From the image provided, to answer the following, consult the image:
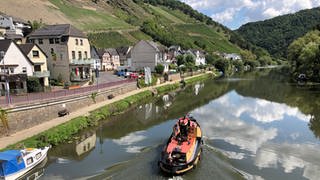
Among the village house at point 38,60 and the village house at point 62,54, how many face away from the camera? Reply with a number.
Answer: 0

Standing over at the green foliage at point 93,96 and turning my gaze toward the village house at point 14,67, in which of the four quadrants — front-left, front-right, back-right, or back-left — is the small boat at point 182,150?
back-left

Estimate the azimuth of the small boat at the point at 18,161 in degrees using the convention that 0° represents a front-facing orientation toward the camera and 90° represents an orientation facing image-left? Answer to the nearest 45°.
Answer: approximately 225°

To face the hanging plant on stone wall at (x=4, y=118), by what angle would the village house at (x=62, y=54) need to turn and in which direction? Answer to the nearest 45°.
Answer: approximately 45° to its right

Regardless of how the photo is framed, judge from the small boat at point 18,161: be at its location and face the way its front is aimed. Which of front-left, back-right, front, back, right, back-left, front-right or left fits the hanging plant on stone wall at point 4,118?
front-left

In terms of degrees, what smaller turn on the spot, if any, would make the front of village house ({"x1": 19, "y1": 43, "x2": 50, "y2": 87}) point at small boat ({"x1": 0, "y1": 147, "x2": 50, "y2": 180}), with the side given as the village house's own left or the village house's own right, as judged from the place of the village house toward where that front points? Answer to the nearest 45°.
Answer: approximately 45° to the village house's own right

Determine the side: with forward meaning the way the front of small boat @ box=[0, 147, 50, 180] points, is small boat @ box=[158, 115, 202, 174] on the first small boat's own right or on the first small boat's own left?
on the first small boat's own right

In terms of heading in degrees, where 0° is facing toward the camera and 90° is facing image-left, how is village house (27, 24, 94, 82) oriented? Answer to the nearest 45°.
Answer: approximately 315°

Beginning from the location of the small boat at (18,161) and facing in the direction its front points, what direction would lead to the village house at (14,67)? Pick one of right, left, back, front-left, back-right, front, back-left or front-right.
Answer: front-left

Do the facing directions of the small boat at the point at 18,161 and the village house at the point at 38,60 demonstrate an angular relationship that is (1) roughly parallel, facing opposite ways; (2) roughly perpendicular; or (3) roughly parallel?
roughly perpendicular

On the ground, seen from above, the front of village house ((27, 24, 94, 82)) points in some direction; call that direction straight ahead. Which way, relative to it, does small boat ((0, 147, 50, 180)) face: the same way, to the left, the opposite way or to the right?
to the left

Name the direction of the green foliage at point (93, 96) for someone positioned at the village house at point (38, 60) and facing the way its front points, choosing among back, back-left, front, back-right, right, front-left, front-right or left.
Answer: front

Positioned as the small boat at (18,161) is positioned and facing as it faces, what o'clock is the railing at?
The railing is roughly at 11 o'clock from the small boat.

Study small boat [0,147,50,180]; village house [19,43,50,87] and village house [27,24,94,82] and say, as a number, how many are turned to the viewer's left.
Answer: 0

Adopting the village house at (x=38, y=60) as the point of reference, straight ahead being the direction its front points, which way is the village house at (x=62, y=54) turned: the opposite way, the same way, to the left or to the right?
the same way

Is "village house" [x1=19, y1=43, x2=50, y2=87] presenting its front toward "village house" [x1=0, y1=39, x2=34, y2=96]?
no

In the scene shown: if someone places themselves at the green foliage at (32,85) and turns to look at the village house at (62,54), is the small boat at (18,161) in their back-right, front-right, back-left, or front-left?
back-right

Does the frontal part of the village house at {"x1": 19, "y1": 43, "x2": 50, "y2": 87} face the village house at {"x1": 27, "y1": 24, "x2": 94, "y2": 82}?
no

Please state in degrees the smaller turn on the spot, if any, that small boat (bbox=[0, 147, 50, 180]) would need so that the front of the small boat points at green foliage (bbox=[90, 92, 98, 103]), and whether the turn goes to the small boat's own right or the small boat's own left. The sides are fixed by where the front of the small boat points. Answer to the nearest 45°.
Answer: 0° — it already faces it
